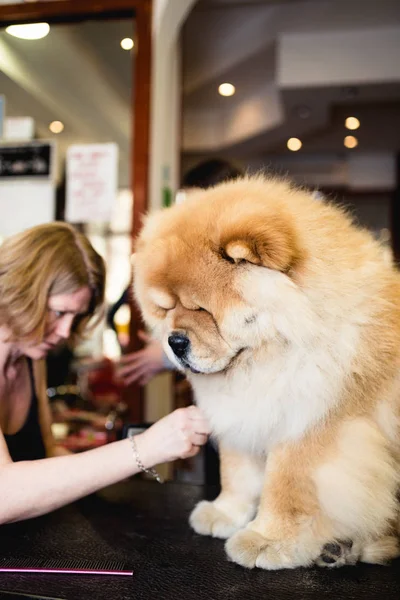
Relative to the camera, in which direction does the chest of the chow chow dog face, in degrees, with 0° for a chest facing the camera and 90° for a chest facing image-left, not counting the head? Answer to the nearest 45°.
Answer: approximately 45°

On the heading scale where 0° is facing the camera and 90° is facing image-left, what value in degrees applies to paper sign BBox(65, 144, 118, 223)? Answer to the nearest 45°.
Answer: approximately 0°

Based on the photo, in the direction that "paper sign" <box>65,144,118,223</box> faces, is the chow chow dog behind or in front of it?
in front

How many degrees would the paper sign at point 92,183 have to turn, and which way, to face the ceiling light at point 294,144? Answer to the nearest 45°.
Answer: approximately 135° to its left

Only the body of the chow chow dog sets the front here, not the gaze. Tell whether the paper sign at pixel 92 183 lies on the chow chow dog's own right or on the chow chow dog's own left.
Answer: on the chow chow dog's own right

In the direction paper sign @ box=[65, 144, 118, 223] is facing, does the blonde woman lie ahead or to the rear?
ahead

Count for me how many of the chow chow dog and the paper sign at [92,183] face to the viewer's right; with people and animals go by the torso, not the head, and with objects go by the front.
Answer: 0

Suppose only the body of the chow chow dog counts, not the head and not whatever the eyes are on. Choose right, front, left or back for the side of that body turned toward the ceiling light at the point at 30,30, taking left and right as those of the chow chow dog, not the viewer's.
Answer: right

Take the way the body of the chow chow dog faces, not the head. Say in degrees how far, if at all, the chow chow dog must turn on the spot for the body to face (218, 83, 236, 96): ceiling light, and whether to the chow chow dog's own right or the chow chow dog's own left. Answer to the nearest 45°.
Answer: approximately 135° to the chow chow dog's own right
